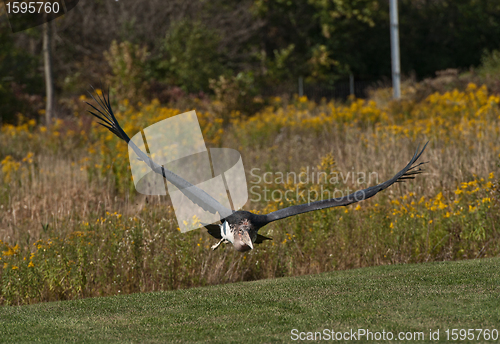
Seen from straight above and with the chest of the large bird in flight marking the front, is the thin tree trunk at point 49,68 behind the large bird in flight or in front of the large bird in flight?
behind

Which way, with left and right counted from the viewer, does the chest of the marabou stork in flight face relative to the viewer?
facing the viewer
